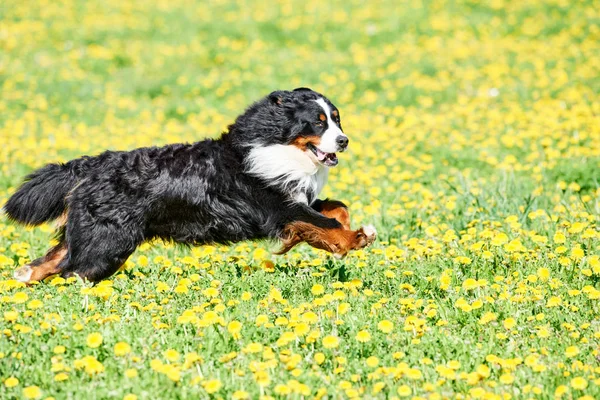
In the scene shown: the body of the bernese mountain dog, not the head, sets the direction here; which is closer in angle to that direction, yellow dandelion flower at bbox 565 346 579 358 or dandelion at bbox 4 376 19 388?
the yellow dandelion flower

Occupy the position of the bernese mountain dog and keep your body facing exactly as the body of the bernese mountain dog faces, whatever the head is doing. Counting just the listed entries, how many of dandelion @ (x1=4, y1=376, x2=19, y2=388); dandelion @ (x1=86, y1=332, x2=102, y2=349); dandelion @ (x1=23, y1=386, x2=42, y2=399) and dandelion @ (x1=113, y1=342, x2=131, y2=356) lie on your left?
0

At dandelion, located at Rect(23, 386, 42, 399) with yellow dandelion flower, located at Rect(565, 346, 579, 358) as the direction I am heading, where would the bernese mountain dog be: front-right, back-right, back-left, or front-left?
front-left

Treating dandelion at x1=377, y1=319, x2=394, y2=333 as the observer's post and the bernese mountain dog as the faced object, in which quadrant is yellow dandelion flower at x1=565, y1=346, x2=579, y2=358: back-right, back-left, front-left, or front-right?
back-right

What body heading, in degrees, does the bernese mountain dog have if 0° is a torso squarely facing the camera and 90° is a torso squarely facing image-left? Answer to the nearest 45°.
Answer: approximately 270°

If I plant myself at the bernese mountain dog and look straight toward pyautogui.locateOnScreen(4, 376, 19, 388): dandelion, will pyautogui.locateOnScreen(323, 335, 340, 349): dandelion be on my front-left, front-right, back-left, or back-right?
front-left

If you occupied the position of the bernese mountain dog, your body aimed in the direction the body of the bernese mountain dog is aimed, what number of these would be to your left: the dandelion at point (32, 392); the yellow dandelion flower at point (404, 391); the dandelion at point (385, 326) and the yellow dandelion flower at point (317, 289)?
0

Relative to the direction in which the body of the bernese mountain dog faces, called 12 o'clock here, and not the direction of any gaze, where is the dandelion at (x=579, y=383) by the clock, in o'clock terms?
The dandelion is roughly at 2 o'clock from the bernese mountain dog.

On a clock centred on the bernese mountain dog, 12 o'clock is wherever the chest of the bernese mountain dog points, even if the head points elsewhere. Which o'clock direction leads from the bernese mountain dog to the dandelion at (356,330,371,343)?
The dandelion is roughly at 2 o'clock from the bernese mountain dog.

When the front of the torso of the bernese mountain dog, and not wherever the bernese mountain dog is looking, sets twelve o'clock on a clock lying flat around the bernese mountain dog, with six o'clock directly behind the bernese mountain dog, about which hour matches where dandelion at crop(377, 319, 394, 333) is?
The dandelion is roughly at 2 o'clock from the bernese mountain dog.

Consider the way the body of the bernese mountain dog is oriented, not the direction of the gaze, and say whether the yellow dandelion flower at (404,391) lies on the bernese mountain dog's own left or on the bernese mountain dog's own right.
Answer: on the bernese mountain dog's own right

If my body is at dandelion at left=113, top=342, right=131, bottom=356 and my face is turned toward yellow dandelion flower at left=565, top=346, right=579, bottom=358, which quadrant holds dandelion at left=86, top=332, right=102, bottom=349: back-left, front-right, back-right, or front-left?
back-left

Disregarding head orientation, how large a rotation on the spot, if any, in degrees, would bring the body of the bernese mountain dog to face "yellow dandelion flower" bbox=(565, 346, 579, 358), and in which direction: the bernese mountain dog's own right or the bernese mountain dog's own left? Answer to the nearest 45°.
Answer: approximately 45° to the bernese mountain dog's own right

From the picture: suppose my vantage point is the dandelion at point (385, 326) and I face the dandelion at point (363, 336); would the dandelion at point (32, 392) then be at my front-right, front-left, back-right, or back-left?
front-right

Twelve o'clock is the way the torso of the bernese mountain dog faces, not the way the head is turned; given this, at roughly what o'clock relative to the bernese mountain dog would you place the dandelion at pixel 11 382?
The dandelion is roughly at 4 o'clock from the bernese mountain dog.

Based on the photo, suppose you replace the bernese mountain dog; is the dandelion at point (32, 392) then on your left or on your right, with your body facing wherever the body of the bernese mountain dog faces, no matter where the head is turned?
on your right

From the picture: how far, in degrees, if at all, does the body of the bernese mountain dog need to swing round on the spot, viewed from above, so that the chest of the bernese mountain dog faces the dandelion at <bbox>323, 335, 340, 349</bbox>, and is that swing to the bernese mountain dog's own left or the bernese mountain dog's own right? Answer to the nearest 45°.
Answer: approximately 90° to the bernese mountain dog's own right
